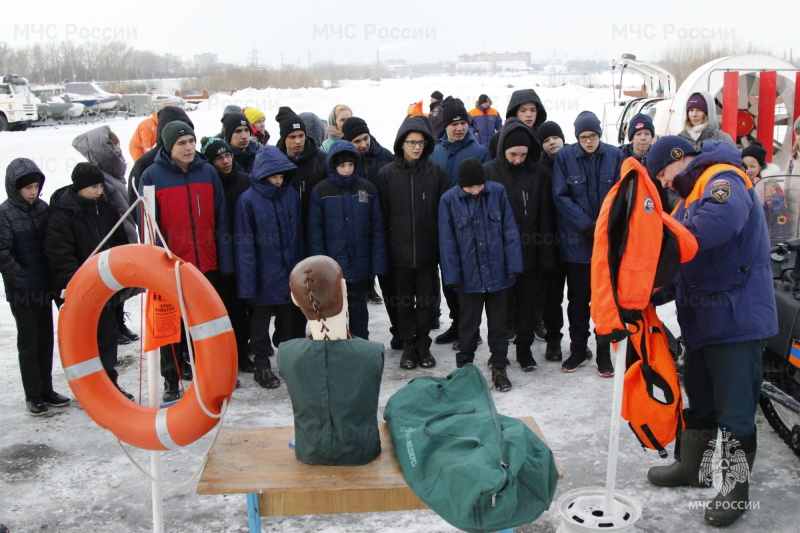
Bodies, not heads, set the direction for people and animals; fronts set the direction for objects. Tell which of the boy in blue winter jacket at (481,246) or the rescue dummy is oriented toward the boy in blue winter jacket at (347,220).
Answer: the rescue dummy

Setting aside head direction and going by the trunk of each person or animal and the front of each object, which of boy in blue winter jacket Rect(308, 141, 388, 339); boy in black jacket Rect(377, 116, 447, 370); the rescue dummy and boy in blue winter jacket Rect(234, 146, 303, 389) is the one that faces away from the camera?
the rescue dummy

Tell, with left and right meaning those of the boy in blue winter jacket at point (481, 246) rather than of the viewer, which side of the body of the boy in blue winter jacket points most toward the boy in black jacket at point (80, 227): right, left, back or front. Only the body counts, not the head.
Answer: right

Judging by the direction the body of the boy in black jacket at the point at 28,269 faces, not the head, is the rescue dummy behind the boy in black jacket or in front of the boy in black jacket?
in front

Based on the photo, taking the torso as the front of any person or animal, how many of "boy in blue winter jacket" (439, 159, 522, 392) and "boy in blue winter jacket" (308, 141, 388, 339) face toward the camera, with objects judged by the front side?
2

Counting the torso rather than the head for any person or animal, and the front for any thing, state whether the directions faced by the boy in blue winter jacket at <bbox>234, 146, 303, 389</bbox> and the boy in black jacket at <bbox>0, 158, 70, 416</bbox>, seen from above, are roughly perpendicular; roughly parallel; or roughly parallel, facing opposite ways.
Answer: roughly parallel

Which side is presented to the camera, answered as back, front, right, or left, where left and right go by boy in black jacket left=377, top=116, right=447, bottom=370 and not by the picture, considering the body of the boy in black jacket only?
front

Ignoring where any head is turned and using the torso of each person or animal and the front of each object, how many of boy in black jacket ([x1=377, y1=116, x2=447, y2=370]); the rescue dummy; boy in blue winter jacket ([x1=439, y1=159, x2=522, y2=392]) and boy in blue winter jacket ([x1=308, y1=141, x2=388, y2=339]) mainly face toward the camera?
3

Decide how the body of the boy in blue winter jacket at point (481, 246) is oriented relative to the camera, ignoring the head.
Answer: toward the camera

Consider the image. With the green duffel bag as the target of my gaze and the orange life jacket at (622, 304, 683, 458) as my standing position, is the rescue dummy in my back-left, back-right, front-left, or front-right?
front-right

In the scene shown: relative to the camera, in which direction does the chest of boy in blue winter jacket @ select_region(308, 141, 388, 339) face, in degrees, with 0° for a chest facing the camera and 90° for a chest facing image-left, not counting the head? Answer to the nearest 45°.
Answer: approximately 0°

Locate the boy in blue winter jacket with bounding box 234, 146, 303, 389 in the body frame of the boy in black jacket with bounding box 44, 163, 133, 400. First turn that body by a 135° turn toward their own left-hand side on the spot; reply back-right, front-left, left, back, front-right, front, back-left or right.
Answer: right

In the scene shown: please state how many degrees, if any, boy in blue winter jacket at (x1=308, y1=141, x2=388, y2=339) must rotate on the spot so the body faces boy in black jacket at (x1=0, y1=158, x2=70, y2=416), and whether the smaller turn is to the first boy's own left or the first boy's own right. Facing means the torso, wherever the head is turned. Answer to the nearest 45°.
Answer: approximately 90° to the first boy's own right

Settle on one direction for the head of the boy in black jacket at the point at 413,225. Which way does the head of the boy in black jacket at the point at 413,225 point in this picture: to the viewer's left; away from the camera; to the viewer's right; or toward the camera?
toward the camera

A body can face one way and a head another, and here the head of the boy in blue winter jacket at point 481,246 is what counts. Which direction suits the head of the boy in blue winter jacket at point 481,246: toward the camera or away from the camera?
toward the camera

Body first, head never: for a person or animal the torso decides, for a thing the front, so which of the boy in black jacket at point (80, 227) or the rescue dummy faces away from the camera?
the rescue dummy

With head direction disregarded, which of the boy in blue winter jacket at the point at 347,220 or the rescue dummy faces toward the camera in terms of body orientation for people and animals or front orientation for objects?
the boy in blue winter jacket
